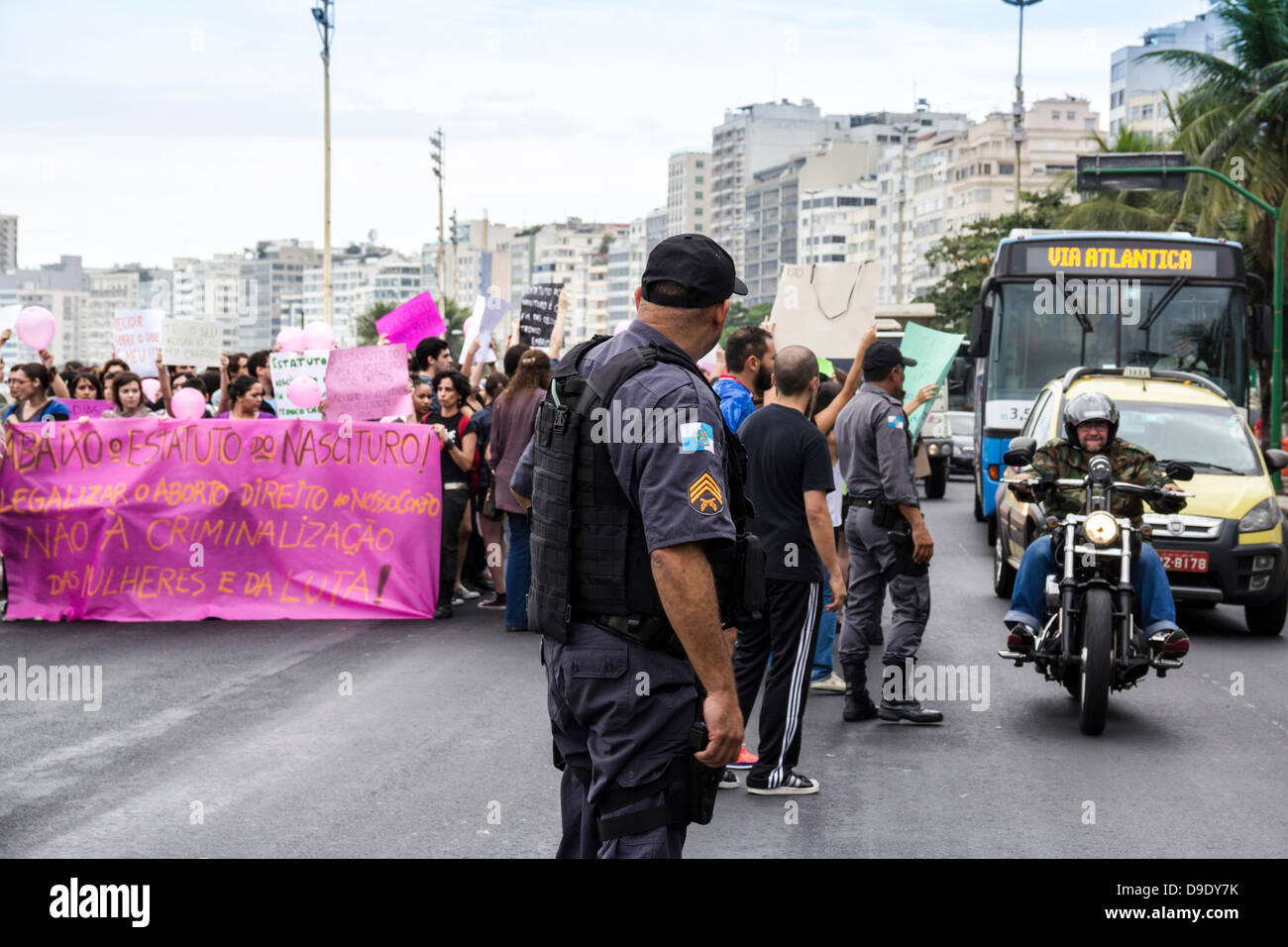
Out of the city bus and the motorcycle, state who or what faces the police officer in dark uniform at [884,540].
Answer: the city bus

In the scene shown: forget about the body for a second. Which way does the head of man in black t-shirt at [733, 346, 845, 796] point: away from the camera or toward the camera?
away from the camera

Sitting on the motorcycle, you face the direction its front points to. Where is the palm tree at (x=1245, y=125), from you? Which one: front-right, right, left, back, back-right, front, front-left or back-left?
back

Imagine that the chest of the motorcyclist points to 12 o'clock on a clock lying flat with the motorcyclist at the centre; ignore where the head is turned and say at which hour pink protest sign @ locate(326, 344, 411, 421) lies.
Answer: The pink protest sign is roughly at 4 o'clock from the motorcyclist.

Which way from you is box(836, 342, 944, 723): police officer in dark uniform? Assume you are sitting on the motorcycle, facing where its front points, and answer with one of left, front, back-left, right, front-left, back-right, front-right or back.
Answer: right

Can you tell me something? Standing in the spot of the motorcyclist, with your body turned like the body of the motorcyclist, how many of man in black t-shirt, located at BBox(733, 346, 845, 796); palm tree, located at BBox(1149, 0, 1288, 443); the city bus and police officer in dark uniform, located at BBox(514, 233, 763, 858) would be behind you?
2

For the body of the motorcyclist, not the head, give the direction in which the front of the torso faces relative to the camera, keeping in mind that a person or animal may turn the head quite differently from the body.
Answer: toward the camera

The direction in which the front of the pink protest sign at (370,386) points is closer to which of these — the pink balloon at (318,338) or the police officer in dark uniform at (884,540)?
the police officer in dark uniform

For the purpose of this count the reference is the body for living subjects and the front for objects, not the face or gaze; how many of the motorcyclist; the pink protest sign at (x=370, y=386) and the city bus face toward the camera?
3

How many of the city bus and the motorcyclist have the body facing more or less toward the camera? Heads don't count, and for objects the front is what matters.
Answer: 2

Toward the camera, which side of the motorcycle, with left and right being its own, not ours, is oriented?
front

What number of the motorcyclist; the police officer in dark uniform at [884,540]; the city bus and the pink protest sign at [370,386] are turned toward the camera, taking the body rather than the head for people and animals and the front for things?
3

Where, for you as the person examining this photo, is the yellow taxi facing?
facing the viewer and to the right of the viewer

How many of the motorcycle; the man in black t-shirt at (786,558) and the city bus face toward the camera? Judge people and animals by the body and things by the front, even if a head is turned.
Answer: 2

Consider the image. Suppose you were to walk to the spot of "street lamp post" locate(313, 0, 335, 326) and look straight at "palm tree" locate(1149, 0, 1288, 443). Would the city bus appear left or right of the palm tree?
right
